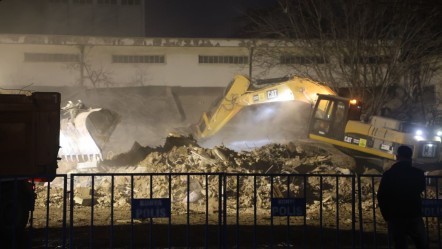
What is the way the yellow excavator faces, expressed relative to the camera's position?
facing to the left of the viewer

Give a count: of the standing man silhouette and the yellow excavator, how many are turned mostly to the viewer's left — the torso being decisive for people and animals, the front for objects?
1

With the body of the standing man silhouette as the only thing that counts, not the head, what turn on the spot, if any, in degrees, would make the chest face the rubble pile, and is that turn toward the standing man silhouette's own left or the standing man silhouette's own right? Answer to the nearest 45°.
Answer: approximately 45° to the standing man silhouette's own left

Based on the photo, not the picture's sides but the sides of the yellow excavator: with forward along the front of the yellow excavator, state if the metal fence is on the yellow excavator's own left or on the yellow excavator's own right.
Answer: on the yellow excavator's own left

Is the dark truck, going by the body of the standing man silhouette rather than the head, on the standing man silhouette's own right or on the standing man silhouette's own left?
on the standing man silhouette's own left

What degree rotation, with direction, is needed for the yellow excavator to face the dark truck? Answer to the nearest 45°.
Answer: approximately 45° to its left

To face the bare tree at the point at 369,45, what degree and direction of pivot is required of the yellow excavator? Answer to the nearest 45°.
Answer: approximately 90° to its right

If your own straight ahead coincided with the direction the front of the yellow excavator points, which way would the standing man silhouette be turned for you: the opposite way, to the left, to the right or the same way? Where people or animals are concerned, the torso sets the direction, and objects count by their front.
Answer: to the right

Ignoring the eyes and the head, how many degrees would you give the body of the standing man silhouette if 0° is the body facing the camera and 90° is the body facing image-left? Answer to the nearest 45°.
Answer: approximately 180°

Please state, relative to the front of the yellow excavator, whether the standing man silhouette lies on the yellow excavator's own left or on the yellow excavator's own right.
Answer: on the yellow excavator's own left

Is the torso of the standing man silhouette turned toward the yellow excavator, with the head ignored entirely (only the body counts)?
yes

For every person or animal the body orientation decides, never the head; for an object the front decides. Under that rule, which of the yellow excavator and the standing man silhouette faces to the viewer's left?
the yellow excavator

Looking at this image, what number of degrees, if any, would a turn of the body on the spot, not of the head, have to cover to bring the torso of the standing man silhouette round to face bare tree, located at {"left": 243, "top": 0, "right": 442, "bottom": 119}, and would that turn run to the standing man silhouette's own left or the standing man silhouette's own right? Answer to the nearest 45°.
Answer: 0° — they already face it
